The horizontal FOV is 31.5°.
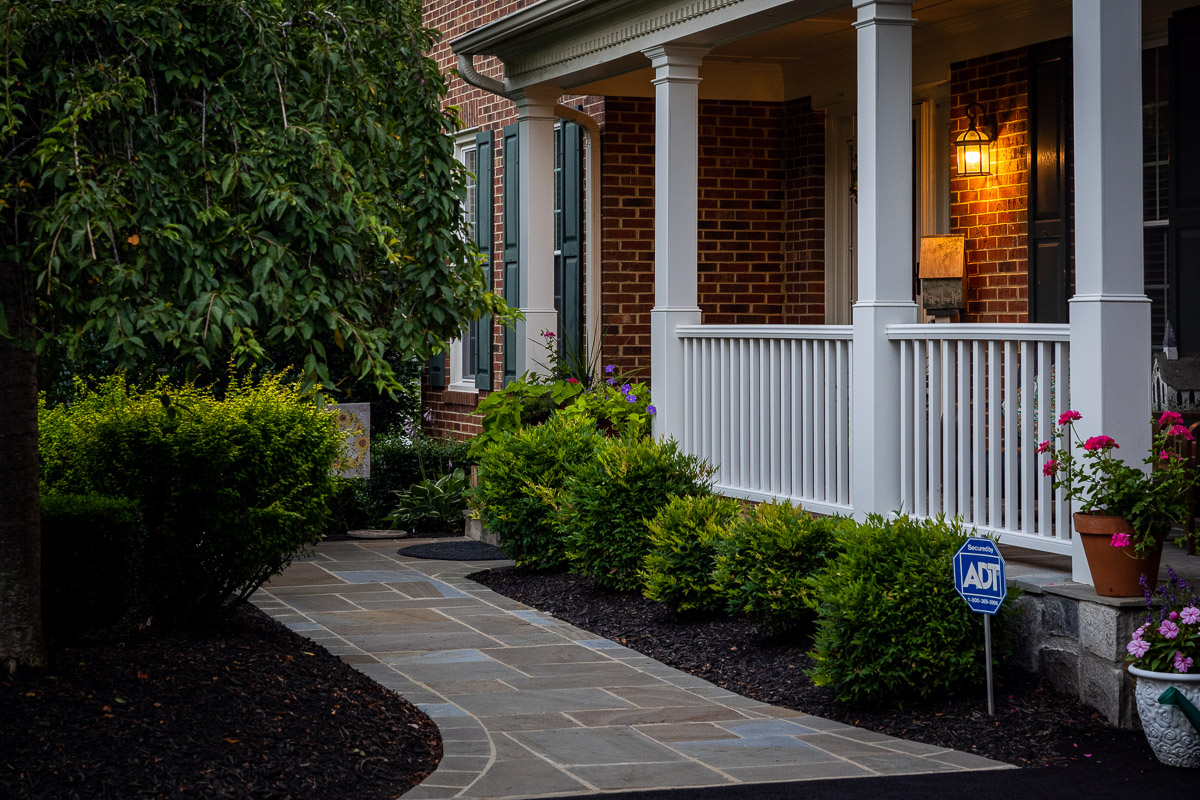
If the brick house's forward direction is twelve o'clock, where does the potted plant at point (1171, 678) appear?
The potted plant is roughly at 10 o'clock from the brick house.

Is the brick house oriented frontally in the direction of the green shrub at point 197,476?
yes

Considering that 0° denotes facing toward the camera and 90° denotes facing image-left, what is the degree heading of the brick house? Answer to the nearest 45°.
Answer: approximately 45°

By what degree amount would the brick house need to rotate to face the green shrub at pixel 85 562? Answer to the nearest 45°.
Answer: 0° — it already faces it

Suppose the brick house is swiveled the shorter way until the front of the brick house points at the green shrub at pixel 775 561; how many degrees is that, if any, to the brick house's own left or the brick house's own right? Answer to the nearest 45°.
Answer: approximately 45° to the brick house's own left

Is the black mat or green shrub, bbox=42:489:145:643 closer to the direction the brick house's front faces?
the green shrub
